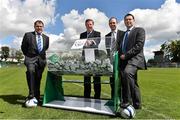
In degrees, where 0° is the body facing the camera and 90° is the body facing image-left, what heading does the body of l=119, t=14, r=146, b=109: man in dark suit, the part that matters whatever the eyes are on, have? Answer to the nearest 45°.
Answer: approximately 45°

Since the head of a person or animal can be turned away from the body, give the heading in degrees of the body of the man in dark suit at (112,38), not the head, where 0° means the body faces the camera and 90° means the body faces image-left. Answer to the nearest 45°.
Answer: approximately 0°

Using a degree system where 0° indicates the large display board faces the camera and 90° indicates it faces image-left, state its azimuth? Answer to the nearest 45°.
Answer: approximately 0°

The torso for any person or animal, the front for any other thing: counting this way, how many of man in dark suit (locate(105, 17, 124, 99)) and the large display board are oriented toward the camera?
2

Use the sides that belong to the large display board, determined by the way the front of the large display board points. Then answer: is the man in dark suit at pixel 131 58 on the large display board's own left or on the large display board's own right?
on the large display board's own left

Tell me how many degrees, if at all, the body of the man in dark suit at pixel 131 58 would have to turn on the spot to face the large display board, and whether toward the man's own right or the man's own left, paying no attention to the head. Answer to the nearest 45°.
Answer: approximately 45° to the man's own right
